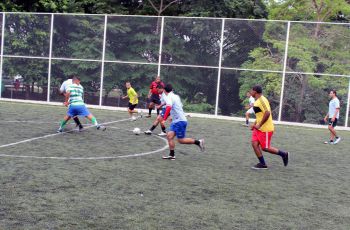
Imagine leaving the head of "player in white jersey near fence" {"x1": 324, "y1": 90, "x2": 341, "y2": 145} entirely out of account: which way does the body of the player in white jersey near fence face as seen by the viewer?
to the viewer's left

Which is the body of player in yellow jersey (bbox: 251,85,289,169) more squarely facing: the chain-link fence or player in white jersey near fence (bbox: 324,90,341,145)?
the chain-link fence

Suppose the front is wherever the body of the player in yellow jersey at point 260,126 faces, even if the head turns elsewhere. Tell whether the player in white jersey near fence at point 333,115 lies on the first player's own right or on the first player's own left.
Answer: on the first player's own right

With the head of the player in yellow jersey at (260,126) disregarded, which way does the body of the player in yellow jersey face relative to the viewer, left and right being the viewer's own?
facing to the left of the viewer

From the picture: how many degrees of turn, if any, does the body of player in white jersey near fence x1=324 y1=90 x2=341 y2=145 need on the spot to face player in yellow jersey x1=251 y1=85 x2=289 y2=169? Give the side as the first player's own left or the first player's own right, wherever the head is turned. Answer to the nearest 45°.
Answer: approximately 90° to the first player's own left

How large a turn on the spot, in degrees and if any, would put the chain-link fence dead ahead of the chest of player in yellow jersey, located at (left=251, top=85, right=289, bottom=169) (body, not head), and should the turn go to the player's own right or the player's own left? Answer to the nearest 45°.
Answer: approximately 90° to the player's own right
